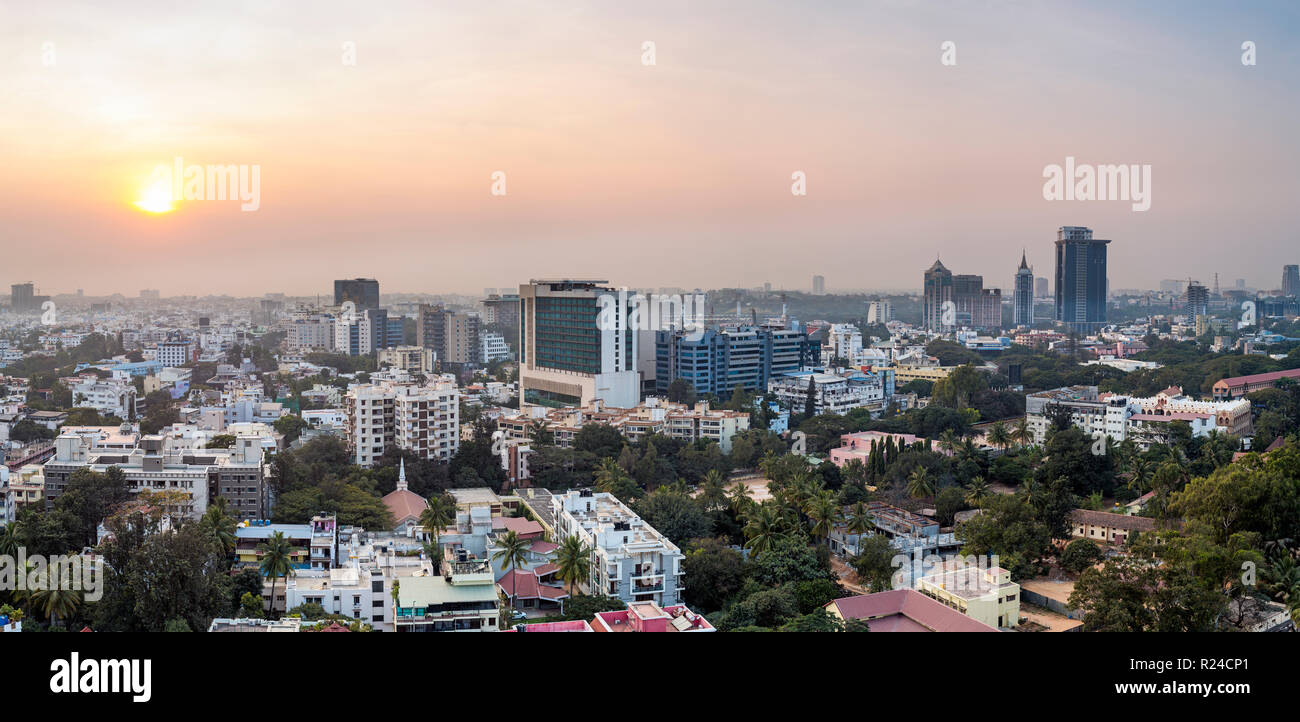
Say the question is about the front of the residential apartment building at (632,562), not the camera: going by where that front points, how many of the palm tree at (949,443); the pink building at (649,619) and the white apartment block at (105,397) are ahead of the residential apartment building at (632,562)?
1

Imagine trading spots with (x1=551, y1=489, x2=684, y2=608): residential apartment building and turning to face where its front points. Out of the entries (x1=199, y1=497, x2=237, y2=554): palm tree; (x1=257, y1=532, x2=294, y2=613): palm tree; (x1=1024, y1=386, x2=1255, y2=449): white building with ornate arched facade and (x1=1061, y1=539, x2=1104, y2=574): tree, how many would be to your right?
2

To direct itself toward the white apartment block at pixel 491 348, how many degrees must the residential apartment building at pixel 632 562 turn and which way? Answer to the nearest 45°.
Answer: approximately 180°

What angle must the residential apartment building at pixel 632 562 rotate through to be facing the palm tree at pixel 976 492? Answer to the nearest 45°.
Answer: approximately 135° to its left

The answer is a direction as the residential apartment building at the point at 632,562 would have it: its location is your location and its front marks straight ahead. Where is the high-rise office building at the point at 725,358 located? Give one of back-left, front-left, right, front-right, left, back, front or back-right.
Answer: back

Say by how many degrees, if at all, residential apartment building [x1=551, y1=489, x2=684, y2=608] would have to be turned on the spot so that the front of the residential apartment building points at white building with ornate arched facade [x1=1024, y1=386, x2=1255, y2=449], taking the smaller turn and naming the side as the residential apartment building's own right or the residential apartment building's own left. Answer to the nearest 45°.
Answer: approximately 135° to the residential apartment building's own left

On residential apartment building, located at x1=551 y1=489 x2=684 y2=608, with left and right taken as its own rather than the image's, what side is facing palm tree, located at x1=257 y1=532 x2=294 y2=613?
right

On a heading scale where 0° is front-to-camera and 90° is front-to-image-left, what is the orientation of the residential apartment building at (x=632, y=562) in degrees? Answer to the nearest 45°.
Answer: approximately 0°

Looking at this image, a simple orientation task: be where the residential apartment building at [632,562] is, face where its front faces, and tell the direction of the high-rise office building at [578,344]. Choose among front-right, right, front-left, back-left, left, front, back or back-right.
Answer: back

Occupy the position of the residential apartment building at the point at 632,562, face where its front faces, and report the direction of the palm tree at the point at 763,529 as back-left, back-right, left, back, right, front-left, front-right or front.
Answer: back-left

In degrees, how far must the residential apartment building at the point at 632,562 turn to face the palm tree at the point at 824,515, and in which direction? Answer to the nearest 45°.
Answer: approximately 135° to its left

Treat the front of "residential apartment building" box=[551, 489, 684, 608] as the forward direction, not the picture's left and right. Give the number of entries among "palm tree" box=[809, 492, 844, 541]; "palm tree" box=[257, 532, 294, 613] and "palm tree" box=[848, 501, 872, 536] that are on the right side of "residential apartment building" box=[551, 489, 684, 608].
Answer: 1

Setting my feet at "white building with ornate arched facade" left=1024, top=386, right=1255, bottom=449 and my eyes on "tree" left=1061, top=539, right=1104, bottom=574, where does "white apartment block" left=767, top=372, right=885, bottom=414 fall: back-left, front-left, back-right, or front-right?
back-right

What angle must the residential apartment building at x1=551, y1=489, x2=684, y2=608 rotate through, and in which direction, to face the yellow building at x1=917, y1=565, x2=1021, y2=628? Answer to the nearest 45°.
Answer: approximately 90° to its left

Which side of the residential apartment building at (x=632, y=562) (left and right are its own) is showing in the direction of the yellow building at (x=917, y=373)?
back

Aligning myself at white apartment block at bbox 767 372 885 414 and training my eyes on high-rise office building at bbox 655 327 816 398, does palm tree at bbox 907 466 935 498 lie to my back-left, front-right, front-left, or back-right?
back-left
